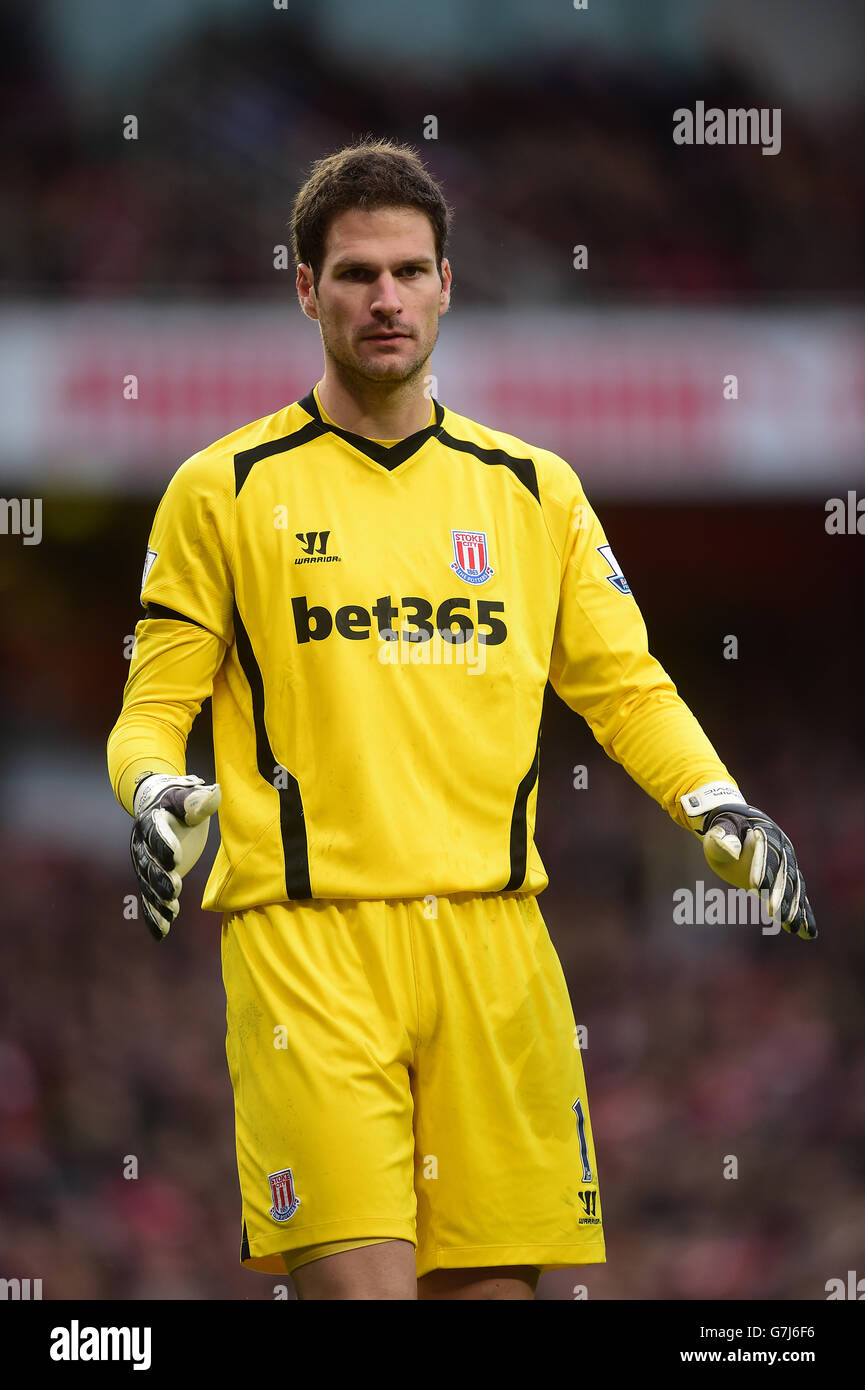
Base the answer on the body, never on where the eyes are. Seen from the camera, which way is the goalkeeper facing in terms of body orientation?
toward the camera
